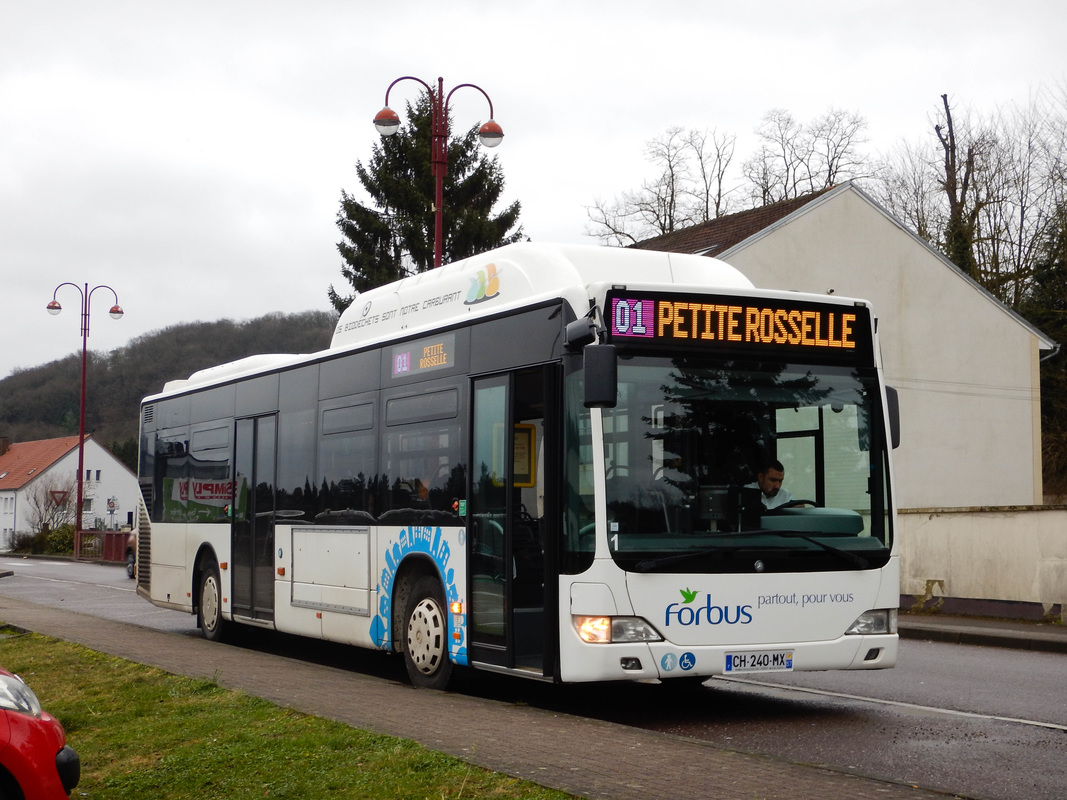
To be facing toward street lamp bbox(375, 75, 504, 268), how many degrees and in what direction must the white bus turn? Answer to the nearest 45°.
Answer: approximately 135° to its left

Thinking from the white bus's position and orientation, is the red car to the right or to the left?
on its right

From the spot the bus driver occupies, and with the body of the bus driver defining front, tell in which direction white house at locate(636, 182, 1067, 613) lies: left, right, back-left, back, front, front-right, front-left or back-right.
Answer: back-left

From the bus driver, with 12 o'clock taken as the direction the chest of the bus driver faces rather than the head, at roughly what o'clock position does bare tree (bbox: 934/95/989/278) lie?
The bare tree is roughly at 8 o'clock from the bus driver.

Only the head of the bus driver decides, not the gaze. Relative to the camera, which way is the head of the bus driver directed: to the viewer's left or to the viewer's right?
to the viewer's right

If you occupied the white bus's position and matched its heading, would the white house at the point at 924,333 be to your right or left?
on your left

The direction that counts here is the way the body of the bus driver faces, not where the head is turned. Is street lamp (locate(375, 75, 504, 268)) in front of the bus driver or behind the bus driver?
behind

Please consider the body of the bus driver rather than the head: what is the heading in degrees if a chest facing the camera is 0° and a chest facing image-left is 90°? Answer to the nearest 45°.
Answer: approximately 315°

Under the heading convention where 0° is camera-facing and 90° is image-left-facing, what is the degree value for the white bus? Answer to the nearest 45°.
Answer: approximately 315°

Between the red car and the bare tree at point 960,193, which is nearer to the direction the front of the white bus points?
the red car

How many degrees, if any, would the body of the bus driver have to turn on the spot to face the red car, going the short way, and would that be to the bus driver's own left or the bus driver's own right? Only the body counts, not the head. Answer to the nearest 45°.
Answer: approximately 90° to the bus driver's own right
